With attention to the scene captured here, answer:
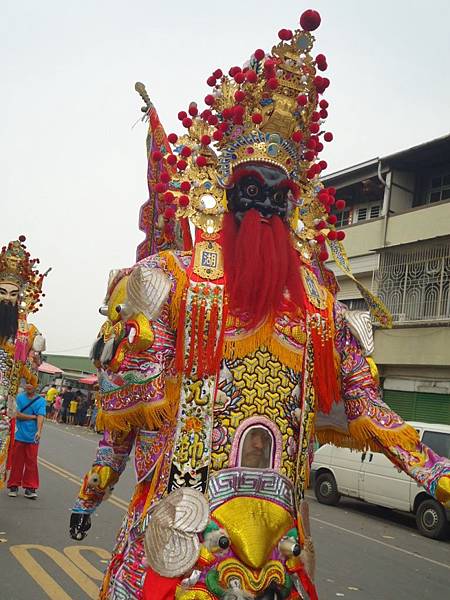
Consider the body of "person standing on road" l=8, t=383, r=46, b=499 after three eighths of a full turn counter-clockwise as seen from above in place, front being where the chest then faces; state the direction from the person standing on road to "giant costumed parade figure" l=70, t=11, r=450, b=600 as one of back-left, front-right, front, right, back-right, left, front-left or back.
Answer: back-right

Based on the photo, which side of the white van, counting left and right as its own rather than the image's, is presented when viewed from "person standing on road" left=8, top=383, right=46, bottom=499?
left

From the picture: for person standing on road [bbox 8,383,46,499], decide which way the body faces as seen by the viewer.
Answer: toward the camera

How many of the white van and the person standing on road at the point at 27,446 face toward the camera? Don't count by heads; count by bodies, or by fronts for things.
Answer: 1

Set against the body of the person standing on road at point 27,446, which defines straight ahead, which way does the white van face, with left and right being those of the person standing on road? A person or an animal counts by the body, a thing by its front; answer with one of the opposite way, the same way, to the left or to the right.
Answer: the opposite way

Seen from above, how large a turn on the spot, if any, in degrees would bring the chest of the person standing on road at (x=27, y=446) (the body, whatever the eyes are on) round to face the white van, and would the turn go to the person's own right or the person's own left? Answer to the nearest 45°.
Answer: approximately 90° to the person's own left

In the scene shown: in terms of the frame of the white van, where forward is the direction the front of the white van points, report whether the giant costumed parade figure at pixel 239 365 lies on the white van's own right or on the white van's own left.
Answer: on the white van's own left

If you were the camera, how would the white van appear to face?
facing away from the viewer and to the left of the viewer

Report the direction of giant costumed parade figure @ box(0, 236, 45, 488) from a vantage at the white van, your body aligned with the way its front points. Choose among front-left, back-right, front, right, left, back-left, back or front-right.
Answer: left
